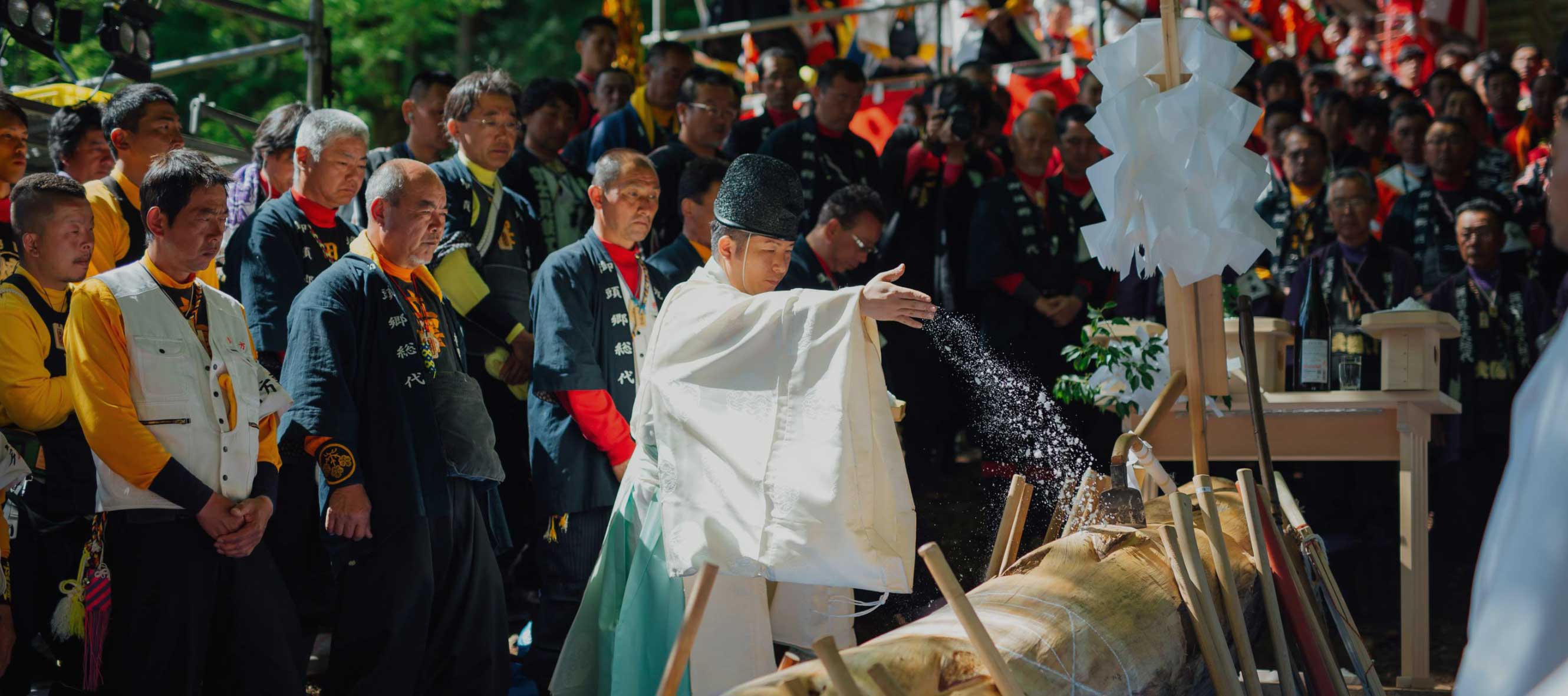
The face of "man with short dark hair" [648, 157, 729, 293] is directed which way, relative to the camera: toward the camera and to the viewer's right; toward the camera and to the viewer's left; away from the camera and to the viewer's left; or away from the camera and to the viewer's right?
toward the camera and to the viewer's right

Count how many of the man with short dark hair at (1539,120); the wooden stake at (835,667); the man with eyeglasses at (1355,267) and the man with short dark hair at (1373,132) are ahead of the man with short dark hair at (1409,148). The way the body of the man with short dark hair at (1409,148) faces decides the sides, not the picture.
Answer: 2

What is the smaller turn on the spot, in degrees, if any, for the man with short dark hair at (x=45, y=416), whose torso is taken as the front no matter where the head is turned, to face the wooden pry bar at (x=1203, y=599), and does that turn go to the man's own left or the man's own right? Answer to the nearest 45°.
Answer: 0° — they already face it

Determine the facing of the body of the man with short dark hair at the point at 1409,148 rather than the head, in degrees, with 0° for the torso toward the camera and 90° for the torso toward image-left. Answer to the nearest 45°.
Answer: approximately 0°

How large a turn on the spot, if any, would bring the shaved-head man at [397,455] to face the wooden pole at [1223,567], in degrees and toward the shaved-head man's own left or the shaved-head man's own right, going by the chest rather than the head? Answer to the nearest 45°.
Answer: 0° — they already face it

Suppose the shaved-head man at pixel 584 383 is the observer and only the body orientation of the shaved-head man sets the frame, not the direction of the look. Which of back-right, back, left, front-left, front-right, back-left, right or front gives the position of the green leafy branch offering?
front-left
